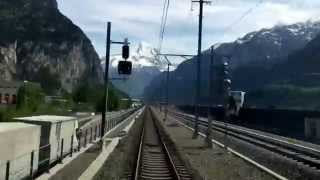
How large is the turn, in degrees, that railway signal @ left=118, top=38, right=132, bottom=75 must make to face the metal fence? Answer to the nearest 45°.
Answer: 0° — it already faces it

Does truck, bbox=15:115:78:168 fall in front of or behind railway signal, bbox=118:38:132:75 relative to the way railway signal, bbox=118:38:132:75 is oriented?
in front

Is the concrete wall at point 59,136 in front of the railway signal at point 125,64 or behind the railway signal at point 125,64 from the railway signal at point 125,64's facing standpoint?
in front

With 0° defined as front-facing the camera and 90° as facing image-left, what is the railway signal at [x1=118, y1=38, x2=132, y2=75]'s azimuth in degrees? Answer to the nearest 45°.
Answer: approximately 0°

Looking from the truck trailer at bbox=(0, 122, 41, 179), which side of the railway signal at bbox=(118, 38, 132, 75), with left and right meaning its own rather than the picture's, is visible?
front
